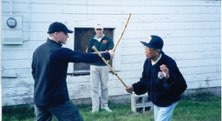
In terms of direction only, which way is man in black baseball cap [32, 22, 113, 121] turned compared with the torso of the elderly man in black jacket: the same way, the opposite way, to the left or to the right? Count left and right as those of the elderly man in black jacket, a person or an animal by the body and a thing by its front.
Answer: the opposite way

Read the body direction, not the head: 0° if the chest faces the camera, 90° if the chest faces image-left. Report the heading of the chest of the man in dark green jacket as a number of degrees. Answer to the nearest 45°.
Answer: approximately 0°

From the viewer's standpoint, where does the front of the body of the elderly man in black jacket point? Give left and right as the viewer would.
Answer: facing the viewer and to the left of the viewer

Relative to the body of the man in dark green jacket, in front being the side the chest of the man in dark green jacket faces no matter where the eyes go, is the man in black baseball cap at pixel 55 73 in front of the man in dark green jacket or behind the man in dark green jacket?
in front

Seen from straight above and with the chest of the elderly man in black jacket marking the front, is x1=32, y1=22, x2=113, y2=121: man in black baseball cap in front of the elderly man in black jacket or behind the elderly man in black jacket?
in front

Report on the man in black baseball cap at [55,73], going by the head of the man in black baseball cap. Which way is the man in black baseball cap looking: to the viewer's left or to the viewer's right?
to the viewer's right

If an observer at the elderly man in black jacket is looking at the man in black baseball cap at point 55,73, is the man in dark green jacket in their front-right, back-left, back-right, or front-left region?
front-right

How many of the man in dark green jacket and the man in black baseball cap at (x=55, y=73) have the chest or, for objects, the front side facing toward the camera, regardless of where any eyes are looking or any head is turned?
1

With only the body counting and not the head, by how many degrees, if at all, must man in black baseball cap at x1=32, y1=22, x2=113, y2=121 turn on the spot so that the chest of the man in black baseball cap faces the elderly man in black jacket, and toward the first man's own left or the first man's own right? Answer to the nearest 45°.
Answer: approximately 45° to the first man's own right

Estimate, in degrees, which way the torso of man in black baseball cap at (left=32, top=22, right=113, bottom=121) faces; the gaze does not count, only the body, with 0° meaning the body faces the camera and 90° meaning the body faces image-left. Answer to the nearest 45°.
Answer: approximately 225°

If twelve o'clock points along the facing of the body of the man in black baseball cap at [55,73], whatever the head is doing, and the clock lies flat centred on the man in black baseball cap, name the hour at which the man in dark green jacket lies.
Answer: The man in dark green jacket is roughly at 11 o'clock from the man in black baseball cap.
